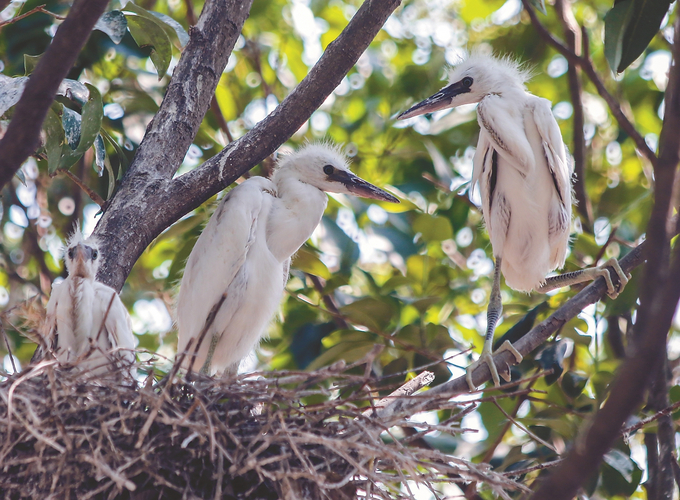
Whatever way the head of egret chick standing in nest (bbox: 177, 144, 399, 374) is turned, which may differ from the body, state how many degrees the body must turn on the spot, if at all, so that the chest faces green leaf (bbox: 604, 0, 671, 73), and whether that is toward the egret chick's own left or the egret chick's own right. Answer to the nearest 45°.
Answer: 0° — it already faces it

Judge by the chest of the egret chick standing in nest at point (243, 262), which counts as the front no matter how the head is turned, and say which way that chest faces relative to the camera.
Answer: to the viewer's right

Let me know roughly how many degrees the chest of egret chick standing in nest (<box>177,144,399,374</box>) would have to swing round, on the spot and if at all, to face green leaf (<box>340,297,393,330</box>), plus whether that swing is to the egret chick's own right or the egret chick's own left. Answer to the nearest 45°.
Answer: approximately 45° to the egret chick's own left

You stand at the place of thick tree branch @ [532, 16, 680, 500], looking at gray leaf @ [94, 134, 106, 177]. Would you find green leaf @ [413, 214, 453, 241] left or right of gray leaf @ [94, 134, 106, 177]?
right

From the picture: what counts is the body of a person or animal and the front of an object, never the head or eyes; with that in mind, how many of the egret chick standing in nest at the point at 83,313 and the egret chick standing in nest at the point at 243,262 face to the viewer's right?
1

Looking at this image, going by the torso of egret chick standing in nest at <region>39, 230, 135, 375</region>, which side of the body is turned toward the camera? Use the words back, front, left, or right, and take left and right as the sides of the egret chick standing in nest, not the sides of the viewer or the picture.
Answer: front

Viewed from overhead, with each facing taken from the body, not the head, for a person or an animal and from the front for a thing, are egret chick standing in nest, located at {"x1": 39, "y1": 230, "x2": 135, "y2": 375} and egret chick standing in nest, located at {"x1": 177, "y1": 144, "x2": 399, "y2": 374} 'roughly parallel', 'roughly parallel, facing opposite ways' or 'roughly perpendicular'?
roughly perpendicular

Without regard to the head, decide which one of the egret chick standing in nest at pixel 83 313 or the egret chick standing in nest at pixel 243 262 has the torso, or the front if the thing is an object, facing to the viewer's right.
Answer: the egret chick standing in nest at pixel 243 262

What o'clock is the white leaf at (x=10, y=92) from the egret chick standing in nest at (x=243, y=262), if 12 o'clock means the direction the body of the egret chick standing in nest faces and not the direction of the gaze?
The white leaf is roughly at 5 o'clock from the egret chick standing in nest.

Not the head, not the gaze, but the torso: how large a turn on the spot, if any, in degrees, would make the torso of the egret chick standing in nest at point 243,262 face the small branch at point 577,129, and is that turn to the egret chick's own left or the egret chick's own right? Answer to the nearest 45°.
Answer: approximately 45° to the egret chick's own left
